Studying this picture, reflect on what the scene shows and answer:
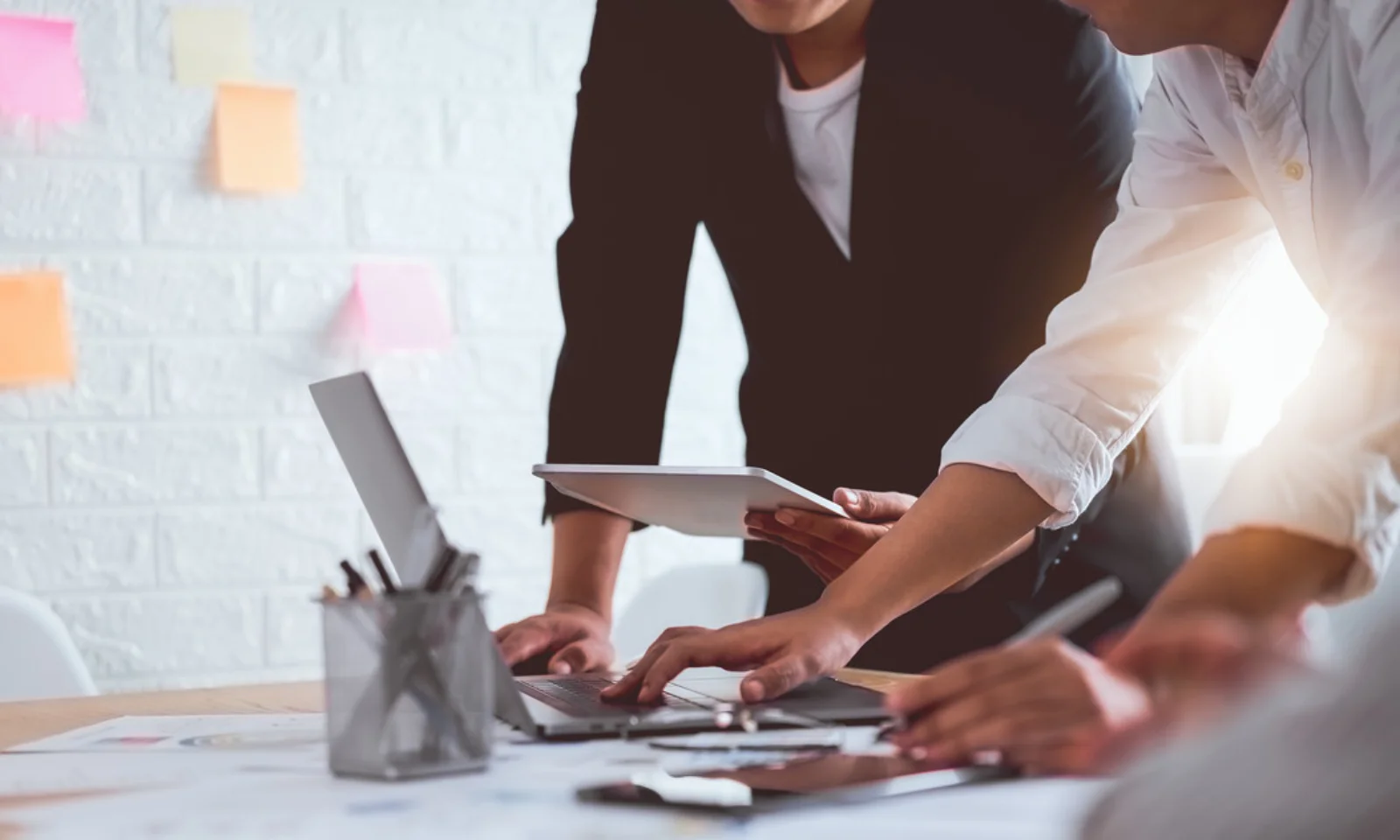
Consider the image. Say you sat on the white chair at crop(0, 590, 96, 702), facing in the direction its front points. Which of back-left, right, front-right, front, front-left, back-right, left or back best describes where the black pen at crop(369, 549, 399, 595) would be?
front

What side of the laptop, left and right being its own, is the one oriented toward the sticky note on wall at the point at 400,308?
left

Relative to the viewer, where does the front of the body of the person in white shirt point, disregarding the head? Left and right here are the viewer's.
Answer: facing the viewer and to the left of the viewer

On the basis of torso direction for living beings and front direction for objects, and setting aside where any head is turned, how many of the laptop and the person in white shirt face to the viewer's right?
1

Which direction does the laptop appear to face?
to the viewer's right

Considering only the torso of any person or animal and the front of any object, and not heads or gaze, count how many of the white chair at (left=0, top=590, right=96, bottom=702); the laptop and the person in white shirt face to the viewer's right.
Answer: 1

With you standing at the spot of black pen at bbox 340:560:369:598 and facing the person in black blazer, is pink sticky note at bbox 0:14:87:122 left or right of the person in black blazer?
left

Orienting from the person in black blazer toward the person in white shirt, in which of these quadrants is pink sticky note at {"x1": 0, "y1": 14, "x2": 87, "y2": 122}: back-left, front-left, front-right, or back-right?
back-right
